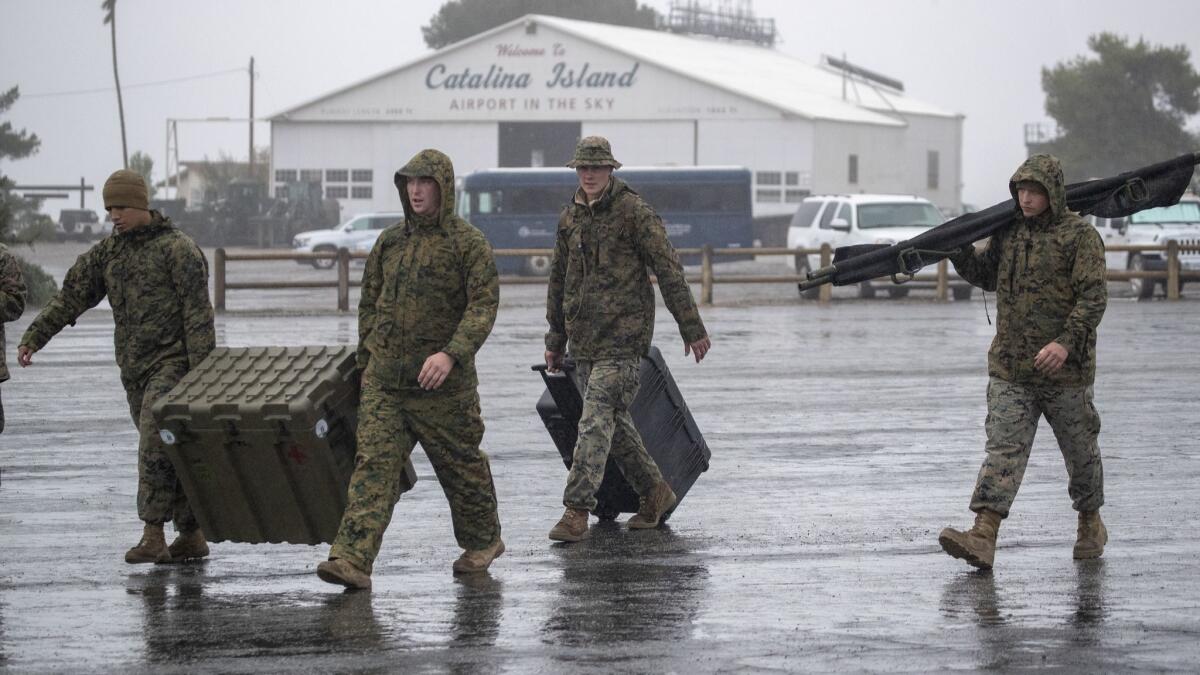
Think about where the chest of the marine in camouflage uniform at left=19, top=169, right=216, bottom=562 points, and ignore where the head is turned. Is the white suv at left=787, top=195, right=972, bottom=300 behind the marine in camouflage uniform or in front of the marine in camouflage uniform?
behind

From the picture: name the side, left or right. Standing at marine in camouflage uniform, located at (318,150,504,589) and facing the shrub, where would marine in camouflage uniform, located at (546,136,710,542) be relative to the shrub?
right

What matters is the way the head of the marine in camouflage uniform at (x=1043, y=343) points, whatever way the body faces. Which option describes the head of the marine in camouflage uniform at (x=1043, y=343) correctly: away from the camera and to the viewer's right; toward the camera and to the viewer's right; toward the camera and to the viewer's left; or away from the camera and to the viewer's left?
toward the camera and to the viewer's left

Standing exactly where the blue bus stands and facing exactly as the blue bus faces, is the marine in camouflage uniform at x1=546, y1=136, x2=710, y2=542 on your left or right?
on your left

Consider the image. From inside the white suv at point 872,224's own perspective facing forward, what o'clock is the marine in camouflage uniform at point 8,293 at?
The marine in camouflage uniform is roughly at 2 o'clock from the white suv.

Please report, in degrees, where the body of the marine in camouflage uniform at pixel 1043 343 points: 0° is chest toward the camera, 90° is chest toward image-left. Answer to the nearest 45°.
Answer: approximately 45°

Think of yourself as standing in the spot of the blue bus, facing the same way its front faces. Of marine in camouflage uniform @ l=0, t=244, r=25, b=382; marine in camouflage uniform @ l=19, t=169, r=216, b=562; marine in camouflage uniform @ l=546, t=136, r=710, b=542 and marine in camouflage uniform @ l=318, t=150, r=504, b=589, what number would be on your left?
4

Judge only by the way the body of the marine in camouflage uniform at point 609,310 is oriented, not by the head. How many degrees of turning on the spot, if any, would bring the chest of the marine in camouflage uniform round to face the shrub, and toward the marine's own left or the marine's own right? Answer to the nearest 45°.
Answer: approximately 90° to the marine's own right

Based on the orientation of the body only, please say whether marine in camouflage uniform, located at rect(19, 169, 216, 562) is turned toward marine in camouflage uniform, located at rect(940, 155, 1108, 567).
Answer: no

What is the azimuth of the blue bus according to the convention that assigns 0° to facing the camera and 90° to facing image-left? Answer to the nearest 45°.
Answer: approximately 90°

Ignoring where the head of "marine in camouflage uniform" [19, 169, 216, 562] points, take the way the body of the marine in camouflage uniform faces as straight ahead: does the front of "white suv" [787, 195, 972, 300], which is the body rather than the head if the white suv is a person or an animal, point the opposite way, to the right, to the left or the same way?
to the left

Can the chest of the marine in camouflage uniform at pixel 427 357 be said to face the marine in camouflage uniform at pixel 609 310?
no

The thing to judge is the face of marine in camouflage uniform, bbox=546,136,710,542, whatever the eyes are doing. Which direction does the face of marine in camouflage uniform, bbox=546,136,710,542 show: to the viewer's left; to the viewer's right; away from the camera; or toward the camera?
toward the camera

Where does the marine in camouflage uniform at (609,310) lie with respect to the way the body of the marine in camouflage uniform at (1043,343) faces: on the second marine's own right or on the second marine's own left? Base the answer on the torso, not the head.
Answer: on the second marine's own right

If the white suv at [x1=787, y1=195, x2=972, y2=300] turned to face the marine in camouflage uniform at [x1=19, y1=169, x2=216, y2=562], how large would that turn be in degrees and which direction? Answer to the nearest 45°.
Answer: approximately 45° to its right

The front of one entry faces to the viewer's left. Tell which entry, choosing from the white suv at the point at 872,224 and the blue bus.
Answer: the blue bus

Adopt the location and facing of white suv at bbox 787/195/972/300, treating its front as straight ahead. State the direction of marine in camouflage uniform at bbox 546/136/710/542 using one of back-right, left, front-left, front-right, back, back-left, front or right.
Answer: front-right

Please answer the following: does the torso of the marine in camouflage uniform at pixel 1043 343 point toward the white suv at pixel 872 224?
no

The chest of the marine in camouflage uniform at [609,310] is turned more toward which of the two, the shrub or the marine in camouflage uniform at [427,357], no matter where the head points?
the marine in camouflage uniform

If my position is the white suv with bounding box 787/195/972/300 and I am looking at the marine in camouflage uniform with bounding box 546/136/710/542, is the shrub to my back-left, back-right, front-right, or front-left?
front-right

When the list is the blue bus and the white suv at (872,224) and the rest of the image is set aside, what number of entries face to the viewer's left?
1

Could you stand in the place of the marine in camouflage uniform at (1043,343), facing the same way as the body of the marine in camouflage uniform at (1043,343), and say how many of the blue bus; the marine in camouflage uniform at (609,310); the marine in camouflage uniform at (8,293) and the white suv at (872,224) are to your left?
0
